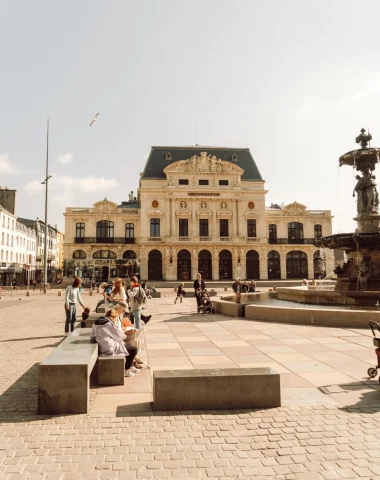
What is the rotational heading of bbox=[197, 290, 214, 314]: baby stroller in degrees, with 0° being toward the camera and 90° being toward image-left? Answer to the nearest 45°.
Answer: approximately 315°

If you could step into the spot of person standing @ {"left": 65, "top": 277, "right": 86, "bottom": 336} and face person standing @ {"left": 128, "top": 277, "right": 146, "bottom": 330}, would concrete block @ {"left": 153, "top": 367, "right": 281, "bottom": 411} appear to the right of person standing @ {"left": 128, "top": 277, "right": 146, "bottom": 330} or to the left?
right

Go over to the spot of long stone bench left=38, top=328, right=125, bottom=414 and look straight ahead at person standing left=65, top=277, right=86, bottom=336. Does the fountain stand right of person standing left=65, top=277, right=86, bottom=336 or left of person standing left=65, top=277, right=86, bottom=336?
right

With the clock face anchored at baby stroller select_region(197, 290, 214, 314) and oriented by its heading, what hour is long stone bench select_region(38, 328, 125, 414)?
The long stone bench is roughly at 2 o'clock from the baby stroller.

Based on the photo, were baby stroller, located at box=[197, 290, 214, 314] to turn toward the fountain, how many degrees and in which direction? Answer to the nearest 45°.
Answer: approximately 45° to its left

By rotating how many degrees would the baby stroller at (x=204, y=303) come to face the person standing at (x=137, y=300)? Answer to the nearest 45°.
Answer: approximately 45° to its right

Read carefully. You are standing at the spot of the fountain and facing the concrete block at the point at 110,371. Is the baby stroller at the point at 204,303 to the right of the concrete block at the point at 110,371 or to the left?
right

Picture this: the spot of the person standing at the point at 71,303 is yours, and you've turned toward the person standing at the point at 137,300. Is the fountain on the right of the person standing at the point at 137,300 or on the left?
left
